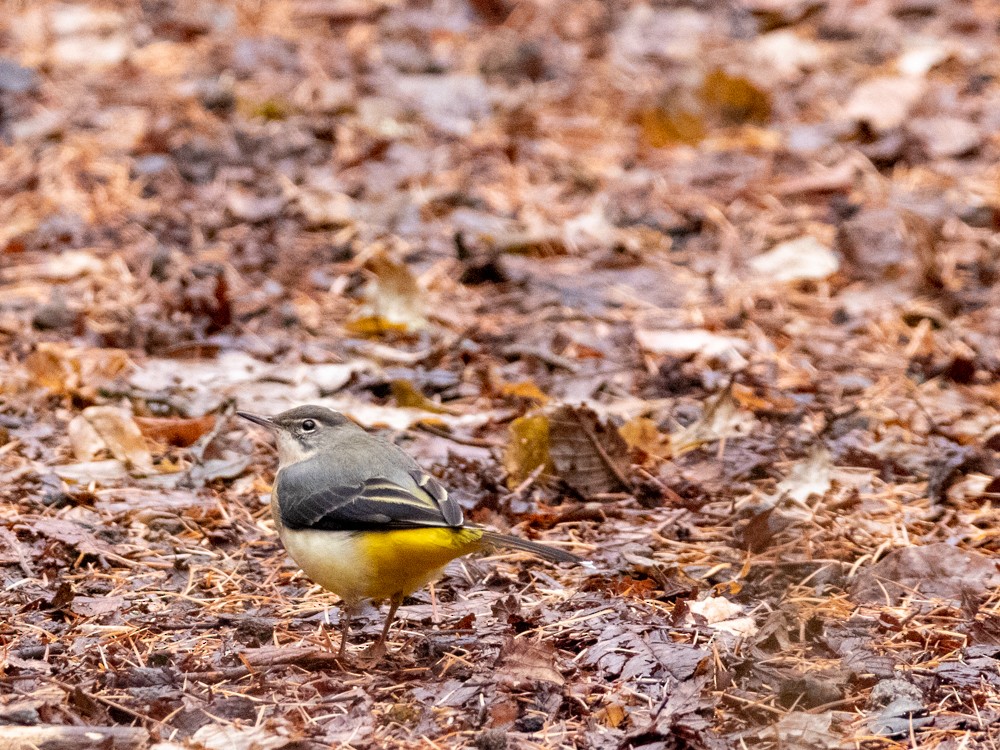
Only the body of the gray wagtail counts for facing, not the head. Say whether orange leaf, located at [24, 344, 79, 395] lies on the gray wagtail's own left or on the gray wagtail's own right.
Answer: on the gray wagtail's own right

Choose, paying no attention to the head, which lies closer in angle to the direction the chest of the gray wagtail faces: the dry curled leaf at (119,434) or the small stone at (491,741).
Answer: the dry curled leaf

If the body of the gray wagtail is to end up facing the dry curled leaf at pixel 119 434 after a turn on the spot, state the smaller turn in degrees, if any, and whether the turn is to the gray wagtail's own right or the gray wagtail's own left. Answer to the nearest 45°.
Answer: approximately 45° to the gray wagtail's own right

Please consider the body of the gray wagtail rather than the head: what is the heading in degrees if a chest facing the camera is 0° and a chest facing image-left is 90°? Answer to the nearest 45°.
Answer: approximately 90°

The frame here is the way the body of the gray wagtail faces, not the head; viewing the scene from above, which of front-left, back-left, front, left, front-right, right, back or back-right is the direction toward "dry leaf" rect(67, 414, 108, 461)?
front-right

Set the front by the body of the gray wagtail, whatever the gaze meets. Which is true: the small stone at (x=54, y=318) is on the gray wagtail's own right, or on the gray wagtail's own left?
on the gray wagtail's own right

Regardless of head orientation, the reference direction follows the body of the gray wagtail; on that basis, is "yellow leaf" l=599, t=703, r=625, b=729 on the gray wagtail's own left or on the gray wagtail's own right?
on the gray wagtail's own left

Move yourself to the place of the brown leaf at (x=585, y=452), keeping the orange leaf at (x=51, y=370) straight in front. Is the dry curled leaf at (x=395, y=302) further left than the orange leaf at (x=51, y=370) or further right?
right

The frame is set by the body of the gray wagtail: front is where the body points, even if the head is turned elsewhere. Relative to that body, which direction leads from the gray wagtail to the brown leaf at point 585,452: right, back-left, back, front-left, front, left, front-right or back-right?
back-right
